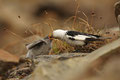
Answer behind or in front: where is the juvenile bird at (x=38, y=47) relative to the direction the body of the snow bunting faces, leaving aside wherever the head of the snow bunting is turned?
in front

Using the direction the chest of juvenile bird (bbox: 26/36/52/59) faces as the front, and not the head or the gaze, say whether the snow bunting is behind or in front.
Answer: in front

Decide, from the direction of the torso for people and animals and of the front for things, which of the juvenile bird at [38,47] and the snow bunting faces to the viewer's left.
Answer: the snow bunting

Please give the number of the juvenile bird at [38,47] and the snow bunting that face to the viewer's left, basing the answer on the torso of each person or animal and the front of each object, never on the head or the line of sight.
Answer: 1

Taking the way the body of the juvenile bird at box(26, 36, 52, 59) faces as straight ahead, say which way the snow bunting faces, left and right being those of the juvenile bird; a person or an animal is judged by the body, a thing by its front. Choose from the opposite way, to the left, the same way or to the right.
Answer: the opposite way

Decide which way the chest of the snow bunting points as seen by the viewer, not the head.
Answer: to the viewer's left

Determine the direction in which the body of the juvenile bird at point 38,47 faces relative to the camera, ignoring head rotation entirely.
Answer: to the viewer's right
